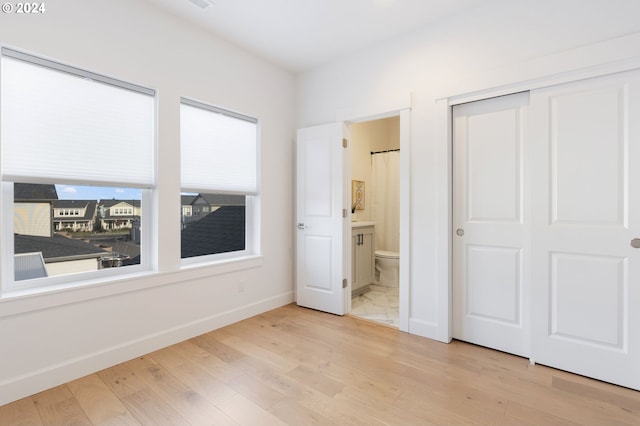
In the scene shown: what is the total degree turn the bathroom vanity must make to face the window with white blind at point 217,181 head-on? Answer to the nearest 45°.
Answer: approximately 90° to its right

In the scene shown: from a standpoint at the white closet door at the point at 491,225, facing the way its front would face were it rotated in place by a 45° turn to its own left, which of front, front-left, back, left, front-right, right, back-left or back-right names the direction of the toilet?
back-right

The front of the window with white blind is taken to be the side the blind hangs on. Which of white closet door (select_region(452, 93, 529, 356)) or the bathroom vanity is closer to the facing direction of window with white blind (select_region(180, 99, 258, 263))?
the white closet door

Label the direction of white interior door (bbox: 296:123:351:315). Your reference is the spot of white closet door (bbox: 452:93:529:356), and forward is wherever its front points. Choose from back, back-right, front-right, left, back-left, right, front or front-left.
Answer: front-right

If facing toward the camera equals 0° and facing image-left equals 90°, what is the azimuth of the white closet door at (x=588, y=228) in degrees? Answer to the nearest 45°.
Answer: approximately 45°

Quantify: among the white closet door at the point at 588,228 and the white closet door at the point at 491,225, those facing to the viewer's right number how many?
0

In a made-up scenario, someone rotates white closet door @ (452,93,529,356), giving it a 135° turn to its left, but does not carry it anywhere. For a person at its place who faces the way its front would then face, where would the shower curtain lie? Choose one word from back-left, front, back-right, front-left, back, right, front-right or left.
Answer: back-left

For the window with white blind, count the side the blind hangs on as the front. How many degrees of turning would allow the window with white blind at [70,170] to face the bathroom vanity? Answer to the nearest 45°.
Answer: approximately 45° to its left

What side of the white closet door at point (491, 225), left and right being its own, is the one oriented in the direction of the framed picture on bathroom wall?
right

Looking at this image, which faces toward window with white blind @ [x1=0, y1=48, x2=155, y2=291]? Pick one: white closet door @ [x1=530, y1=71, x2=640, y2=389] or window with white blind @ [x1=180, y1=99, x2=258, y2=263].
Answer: the white closet door

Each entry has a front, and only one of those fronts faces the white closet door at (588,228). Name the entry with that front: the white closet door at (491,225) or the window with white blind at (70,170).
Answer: the window with white blind

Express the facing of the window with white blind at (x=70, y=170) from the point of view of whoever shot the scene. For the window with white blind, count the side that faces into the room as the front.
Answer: facing the viewer and to the right of the viewer

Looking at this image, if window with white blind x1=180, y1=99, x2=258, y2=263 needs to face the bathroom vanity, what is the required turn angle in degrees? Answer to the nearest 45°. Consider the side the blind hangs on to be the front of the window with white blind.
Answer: approximately 45° to its left

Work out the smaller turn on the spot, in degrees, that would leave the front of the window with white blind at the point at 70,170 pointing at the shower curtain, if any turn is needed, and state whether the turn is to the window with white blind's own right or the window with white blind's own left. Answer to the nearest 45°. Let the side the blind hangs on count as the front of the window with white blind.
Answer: approximately 45° to the window with white blind's own left
